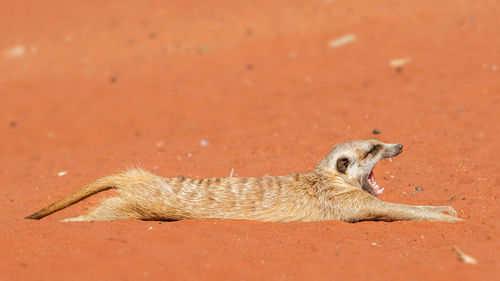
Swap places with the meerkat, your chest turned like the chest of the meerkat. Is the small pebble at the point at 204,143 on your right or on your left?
on your left

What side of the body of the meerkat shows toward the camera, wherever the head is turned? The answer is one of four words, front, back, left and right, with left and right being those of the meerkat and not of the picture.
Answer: right
